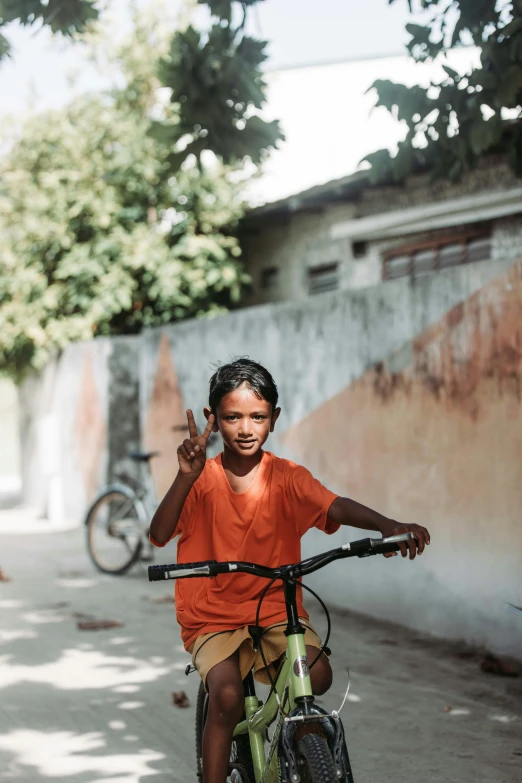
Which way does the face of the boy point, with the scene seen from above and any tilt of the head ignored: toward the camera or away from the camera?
toward the camera

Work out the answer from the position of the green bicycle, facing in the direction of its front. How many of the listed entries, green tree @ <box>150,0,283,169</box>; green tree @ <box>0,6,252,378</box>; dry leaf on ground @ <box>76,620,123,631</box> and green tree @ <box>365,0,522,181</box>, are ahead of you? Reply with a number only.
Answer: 0

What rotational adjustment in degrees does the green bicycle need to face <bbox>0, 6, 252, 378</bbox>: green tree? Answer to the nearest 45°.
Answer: approximately 180°

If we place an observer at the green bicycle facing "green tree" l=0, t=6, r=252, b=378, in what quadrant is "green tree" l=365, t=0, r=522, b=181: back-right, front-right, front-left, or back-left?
front-right

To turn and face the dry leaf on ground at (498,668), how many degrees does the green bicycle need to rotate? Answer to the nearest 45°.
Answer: approximately 180°

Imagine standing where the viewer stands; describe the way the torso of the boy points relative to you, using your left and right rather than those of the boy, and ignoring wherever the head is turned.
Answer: facing the viewer

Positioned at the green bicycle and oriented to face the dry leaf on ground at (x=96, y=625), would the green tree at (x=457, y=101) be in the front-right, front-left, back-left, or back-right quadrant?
front-right

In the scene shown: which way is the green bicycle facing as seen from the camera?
toward the camera

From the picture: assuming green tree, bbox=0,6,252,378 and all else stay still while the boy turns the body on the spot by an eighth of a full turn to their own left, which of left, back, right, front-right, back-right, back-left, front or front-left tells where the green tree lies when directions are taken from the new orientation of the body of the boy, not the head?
back-left

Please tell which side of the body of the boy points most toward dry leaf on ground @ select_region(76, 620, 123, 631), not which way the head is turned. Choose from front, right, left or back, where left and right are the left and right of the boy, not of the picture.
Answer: back
